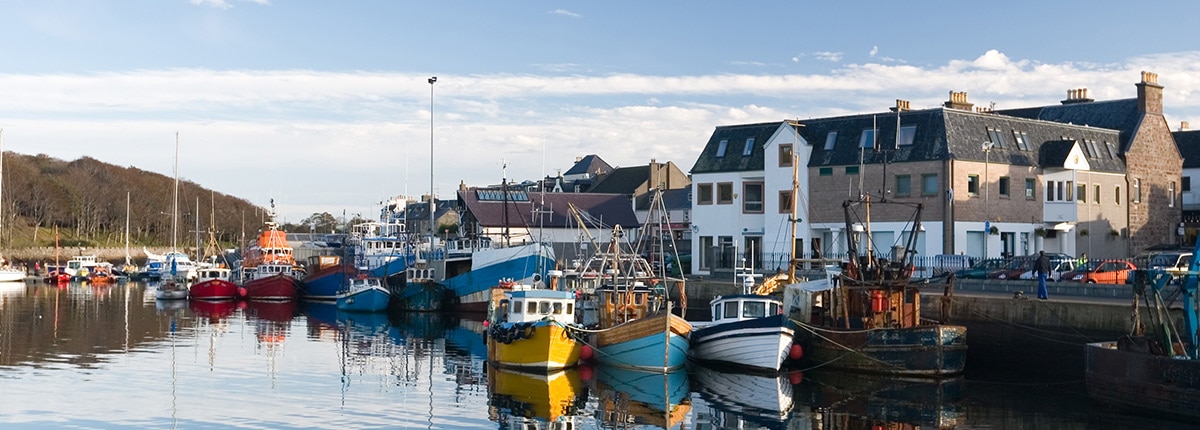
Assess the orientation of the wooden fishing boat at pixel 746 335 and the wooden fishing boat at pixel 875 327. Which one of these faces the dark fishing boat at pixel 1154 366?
the wooden fishing boat at pixel 746 335

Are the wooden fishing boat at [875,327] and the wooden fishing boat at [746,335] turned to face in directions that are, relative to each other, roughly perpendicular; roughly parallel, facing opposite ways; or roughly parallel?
roughly parallel, facing opposite ways

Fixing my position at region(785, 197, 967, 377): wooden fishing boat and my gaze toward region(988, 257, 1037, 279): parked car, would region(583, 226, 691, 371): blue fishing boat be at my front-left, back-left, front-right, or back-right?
back-left

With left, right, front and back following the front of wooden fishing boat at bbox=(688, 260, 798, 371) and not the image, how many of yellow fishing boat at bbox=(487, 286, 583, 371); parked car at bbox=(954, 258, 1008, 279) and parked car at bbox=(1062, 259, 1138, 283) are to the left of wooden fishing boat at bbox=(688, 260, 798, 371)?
2

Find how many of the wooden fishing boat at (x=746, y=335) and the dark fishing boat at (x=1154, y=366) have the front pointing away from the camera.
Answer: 0

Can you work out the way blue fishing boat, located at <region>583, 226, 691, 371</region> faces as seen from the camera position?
facing the viewer and to the right of the viewer
